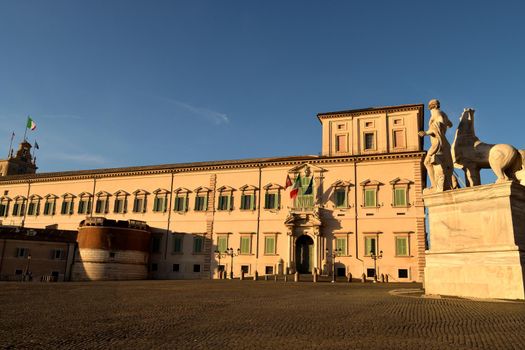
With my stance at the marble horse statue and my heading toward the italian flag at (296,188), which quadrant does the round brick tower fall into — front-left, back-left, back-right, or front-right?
front-left

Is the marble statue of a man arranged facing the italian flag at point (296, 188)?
no

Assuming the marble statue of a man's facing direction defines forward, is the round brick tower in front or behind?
in front

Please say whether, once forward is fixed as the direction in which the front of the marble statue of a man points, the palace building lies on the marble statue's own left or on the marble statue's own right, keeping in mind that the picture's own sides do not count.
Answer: on the marble statue's own right

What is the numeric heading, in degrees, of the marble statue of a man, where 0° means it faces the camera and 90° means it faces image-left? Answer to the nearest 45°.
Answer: approximately 90°

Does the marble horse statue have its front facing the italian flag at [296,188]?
no
